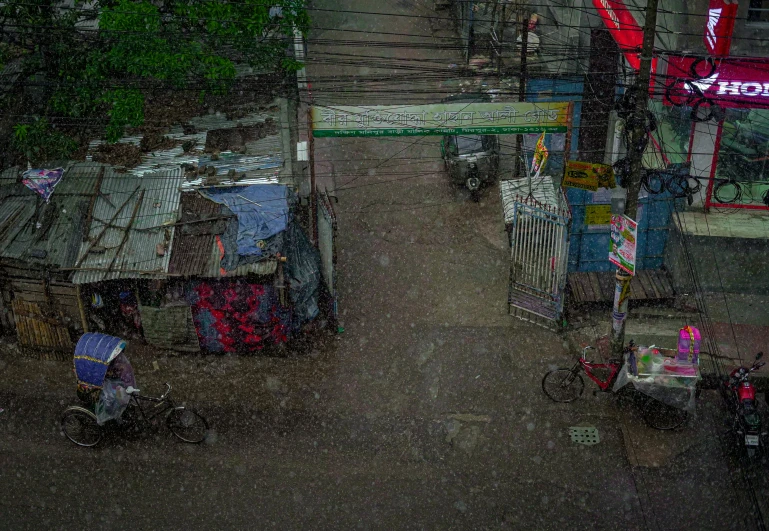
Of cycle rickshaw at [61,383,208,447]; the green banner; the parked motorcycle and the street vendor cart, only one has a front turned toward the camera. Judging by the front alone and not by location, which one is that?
the green banner

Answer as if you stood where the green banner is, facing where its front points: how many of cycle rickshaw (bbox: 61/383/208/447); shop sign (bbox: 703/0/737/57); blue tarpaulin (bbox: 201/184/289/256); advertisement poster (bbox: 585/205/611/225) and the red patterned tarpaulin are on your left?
2

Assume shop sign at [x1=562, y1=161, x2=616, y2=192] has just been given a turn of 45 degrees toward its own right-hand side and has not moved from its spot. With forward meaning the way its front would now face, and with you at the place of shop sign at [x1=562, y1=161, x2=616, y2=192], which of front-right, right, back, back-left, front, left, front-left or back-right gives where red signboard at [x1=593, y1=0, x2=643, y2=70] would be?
back-right

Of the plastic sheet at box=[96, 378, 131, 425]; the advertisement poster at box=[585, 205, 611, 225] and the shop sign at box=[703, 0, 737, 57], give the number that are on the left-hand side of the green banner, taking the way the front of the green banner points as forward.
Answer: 2

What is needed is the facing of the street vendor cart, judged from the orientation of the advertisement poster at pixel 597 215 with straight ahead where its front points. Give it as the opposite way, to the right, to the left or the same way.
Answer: to the right

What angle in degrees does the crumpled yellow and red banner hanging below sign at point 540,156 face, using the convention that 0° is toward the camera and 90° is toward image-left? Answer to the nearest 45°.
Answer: approximately 0°
